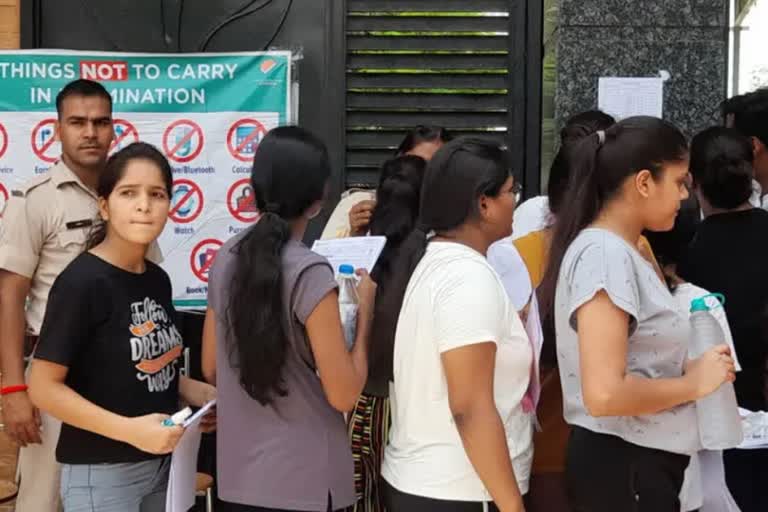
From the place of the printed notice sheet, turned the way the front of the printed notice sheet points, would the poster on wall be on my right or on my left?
on my right

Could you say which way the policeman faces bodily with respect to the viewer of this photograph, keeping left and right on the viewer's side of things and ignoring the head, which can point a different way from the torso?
facing the viewer and to the right of the viewer

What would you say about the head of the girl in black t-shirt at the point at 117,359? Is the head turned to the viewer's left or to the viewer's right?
to the viewer's right

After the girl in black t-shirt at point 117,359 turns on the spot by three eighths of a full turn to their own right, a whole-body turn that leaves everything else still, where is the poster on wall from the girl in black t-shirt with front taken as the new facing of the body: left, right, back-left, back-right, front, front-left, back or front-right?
right

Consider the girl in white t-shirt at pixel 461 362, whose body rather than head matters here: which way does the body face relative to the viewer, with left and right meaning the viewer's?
facing to the right of the viewer

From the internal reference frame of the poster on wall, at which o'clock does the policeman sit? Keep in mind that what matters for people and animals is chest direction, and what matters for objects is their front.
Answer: The policeman is roughly at 1 o'clock from the poster on wall.

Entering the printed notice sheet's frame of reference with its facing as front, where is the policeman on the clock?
The policeman is roughly at 2 o'clock from the printed notice sheet.

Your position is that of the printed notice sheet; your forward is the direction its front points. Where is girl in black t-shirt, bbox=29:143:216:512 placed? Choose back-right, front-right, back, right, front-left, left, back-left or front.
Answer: front-right

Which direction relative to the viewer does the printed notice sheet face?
toward the camera
